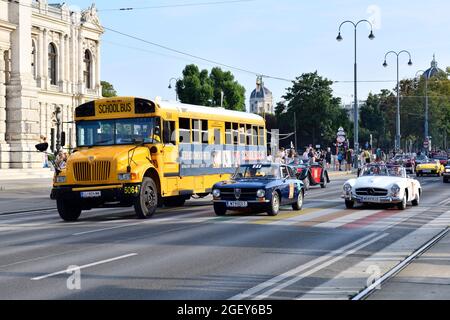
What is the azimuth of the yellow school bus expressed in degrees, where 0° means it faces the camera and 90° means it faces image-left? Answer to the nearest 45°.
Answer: approximately 45°

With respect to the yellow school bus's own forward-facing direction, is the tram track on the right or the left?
on its left

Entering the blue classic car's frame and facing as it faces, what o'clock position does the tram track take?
The tram track is roughly at 10 o'clock from the blue classic car.

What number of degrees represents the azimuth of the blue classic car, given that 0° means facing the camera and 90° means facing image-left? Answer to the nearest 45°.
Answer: approximately 45°

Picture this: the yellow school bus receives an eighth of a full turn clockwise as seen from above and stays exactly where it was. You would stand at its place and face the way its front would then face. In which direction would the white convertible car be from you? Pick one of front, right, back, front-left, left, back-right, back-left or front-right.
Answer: back

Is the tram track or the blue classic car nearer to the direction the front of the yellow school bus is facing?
the tram track
